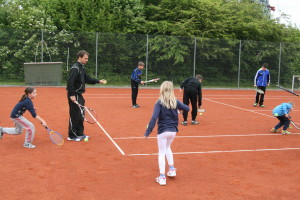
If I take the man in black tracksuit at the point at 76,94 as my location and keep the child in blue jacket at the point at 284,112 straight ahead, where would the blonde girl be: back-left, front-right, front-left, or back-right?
front-right

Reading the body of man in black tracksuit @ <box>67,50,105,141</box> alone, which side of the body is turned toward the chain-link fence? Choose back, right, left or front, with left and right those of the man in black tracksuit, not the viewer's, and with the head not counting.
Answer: left

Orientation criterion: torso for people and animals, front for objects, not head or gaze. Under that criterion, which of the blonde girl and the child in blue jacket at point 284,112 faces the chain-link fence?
the blonde girl

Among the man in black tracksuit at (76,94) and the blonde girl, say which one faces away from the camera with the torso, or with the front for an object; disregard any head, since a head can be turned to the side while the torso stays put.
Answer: the blonde girl

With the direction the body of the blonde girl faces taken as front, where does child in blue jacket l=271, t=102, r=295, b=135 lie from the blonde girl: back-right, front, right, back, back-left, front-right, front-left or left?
front-right

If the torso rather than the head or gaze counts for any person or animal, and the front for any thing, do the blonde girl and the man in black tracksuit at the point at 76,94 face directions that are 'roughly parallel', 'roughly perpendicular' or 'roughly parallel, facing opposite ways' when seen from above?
roughly perpendicular

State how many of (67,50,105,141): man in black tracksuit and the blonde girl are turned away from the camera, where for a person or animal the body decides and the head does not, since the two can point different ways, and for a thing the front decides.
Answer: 1

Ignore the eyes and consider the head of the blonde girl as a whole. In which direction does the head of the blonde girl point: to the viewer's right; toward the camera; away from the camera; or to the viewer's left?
away from the camera

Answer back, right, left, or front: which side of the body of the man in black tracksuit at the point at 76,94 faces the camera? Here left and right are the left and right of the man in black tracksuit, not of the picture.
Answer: right

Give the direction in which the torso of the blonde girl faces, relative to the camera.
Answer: away from the camera

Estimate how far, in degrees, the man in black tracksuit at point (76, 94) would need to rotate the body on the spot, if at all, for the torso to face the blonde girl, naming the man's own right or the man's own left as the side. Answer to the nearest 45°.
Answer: approximately 45° to the man's own right

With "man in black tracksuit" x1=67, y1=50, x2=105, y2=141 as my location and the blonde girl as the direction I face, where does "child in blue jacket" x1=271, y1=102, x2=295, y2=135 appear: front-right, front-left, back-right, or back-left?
front-left

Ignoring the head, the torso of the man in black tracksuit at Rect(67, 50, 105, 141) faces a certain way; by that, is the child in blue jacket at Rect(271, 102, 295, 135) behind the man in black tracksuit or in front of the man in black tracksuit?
in front
